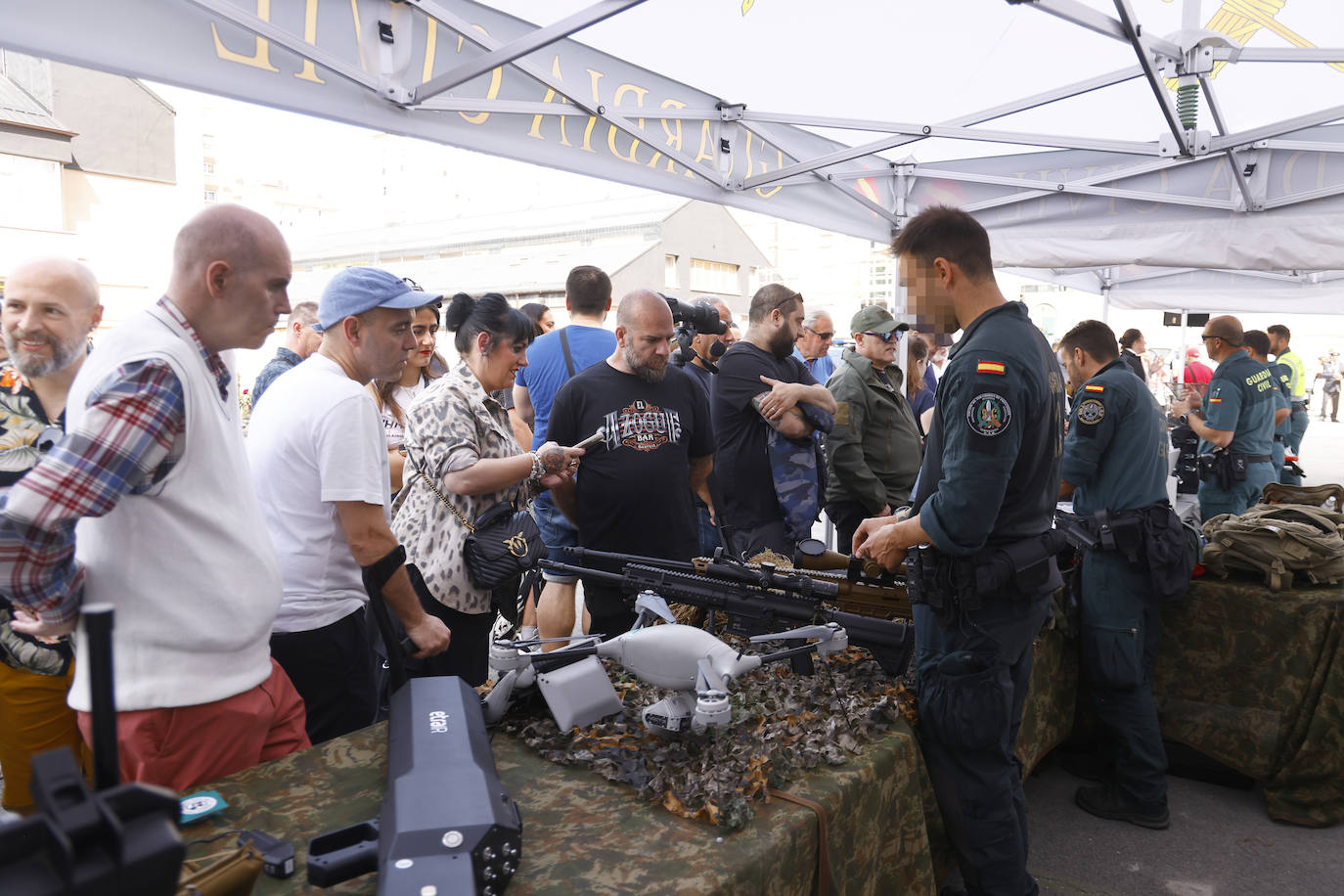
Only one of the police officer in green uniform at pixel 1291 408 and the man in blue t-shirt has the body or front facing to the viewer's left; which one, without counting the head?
the police officer in green uniform

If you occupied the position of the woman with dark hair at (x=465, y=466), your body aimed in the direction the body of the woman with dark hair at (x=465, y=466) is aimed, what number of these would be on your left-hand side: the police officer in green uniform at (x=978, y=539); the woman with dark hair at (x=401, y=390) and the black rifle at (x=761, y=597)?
1

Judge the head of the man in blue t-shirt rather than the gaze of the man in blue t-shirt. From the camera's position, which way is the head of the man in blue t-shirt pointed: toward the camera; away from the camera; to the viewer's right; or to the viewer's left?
away from the camera

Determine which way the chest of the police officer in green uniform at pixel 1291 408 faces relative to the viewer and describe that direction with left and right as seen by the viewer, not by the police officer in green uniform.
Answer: facing to the left of the viewer

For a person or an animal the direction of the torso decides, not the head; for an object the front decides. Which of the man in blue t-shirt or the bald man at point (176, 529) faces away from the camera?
the man in blue t-shirt

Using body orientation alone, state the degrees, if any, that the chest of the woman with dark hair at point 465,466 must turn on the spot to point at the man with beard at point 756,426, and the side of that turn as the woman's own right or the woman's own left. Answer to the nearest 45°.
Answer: approximately 45° to the woman's own left

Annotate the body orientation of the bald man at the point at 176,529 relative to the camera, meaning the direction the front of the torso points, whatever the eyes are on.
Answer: to the viewer's right

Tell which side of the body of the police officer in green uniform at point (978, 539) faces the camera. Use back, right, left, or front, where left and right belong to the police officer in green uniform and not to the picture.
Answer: left

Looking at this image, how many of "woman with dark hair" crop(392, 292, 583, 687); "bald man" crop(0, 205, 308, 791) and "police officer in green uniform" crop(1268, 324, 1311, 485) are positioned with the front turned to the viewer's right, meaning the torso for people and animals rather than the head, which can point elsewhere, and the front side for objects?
2

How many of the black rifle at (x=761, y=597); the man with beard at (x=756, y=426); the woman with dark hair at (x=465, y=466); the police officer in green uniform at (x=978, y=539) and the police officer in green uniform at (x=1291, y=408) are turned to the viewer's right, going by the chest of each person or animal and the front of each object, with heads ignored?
2

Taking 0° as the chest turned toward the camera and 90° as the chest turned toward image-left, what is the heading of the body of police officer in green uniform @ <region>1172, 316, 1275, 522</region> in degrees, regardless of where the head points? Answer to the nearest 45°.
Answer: approximately 135°

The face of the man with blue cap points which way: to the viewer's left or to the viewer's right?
to the viewer's right
